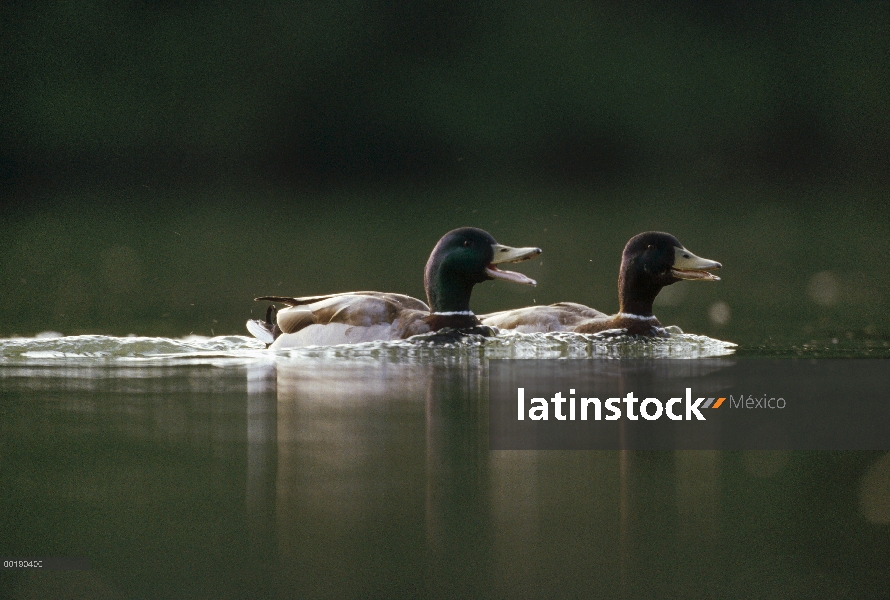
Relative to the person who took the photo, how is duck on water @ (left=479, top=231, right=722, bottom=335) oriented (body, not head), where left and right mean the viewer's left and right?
facing to the right of the viewer
